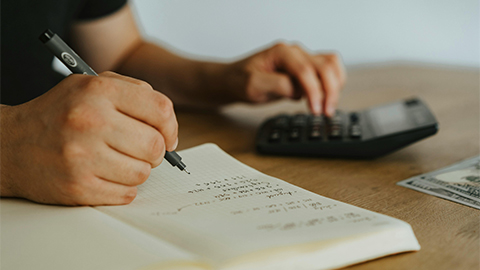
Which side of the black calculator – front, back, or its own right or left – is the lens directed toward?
left

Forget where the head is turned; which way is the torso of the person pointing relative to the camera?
to the viewer's right

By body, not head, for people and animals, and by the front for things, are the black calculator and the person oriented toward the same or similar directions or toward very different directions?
very different directions
